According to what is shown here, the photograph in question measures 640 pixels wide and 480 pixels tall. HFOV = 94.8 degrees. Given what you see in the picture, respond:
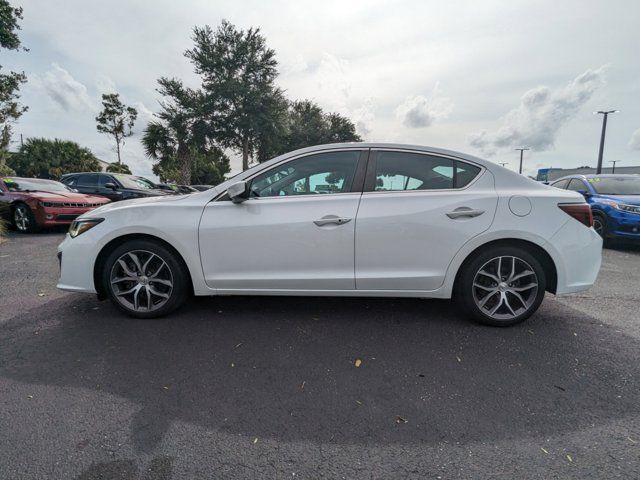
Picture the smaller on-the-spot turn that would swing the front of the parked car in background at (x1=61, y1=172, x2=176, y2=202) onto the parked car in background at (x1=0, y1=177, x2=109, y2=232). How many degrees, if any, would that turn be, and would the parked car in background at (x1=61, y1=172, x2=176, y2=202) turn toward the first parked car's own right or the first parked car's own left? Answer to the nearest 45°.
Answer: approximately 90° to the first parked car's own right

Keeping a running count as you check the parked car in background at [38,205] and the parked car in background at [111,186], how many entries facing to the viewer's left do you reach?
0

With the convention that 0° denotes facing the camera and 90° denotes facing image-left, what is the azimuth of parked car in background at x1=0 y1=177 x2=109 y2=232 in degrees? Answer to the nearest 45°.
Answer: approximately 315°

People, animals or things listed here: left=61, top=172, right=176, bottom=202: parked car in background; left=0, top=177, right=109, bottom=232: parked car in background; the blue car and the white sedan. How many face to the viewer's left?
1

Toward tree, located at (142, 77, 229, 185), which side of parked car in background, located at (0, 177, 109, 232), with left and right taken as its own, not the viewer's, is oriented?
left

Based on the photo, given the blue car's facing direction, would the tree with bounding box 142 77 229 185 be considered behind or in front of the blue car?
behind

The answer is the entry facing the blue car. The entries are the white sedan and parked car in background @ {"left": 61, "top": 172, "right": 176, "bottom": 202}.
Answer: the parked car in background

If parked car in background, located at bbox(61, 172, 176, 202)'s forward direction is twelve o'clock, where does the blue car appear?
The blue car is roughly at 12 o'clock from the parked car in background.

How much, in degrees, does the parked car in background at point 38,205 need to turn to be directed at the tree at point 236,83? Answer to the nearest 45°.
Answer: approximately 90° to its left

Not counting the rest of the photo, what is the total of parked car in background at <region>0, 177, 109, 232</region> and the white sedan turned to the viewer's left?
1

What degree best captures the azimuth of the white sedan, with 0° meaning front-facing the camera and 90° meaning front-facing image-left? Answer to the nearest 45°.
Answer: approximately 90°

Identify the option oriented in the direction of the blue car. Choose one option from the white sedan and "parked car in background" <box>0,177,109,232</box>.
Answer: the parked car in background

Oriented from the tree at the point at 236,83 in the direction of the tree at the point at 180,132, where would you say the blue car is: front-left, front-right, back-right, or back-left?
back-left

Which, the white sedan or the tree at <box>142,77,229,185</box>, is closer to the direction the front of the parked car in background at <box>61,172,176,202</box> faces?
the white sedan

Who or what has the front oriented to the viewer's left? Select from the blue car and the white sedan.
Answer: the white sedan

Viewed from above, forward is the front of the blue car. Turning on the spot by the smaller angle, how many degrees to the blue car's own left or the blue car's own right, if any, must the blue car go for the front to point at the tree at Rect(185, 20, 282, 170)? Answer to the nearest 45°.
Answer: approximately 135° to the blue car's own right

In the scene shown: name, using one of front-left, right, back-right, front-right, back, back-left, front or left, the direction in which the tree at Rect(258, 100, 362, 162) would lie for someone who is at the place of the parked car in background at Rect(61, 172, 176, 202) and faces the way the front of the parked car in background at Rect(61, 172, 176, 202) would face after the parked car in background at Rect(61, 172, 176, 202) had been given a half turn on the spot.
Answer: right

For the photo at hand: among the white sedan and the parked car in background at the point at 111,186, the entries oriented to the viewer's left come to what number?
1

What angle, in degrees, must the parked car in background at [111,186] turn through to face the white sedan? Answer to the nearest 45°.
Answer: approximately 45° to its right

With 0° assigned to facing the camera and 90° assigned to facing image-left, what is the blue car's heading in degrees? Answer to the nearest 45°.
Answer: approximately 315°

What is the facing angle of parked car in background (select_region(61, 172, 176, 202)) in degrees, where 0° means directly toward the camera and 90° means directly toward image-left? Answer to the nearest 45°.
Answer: approximately 315°
